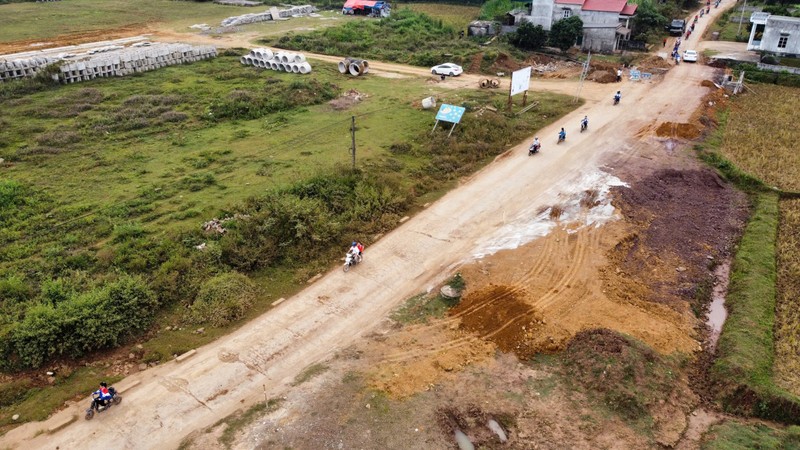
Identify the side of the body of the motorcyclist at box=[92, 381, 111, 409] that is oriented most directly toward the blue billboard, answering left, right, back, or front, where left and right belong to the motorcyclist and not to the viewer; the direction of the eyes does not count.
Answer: back

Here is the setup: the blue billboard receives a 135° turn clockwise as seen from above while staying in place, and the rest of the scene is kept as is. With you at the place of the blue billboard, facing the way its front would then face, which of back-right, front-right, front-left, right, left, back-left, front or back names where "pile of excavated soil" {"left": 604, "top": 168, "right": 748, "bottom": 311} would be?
back

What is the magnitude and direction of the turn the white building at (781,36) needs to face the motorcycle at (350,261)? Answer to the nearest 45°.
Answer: approximately 45° to its left

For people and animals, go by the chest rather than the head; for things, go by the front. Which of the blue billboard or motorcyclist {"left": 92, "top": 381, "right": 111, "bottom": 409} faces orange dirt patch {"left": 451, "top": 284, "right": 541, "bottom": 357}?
the blue billboard

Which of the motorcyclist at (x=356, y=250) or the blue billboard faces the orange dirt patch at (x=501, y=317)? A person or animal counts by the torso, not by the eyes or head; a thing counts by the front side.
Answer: the blue billboard

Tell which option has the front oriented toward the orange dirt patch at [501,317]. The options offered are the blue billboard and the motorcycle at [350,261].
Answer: the blue billboard

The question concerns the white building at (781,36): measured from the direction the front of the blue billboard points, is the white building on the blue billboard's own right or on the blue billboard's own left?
on the blue billboard's own left

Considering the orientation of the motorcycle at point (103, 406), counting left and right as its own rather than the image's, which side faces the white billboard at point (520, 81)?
back
